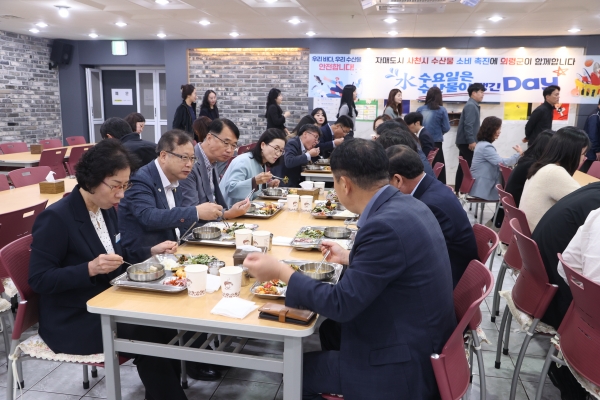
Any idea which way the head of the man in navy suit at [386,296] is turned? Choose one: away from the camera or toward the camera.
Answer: away from the camera

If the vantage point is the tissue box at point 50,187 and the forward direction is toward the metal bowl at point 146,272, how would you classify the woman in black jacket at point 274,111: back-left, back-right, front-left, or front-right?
back-left

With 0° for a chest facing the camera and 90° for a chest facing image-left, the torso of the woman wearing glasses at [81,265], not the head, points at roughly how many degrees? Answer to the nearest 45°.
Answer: approximately 315°

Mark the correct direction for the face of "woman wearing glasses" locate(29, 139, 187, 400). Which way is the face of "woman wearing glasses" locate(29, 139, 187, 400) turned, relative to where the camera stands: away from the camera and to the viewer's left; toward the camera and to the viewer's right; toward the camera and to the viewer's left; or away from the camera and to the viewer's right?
toward the camera and to the viewer's right

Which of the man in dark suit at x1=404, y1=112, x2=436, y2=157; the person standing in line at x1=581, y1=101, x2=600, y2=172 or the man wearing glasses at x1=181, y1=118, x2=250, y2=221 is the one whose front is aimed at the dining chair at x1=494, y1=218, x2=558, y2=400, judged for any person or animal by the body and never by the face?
the man wearing glasses

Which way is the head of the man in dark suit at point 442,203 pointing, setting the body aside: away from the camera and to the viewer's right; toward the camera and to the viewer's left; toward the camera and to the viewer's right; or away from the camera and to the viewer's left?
away from the camera and to the viewer's left

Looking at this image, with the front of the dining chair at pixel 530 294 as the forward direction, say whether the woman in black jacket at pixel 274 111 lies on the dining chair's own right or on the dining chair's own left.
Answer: on the dining chair's own left

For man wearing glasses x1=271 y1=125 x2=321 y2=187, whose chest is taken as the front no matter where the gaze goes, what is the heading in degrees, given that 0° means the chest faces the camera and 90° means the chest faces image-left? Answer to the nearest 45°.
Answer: approximately 270°

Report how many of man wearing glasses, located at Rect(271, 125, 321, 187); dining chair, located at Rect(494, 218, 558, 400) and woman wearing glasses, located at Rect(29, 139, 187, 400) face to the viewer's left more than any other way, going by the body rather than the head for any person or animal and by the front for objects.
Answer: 0

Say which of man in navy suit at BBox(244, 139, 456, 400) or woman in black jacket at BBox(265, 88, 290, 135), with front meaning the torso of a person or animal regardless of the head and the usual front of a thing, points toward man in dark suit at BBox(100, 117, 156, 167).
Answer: the man in navy suit

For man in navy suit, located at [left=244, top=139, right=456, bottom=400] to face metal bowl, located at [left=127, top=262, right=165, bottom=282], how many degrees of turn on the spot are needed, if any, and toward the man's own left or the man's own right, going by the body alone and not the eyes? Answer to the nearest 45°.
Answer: approximately 45° to the man's own left

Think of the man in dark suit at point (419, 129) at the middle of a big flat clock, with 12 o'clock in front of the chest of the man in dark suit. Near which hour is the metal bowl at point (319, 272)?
The metal bowl is roughly at 9 o'clock from the man in dark suit.

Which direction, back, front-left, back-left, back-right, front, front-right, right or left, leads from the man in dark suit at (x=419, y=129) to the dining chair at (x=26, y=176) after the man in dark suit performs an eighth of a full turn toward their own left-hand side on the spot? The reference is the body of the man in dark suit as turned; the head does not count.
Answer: front

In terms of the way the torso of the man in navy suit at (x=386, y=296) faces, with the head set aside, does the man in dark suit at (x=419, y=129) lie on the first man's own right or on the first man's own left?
on the first man's own right
